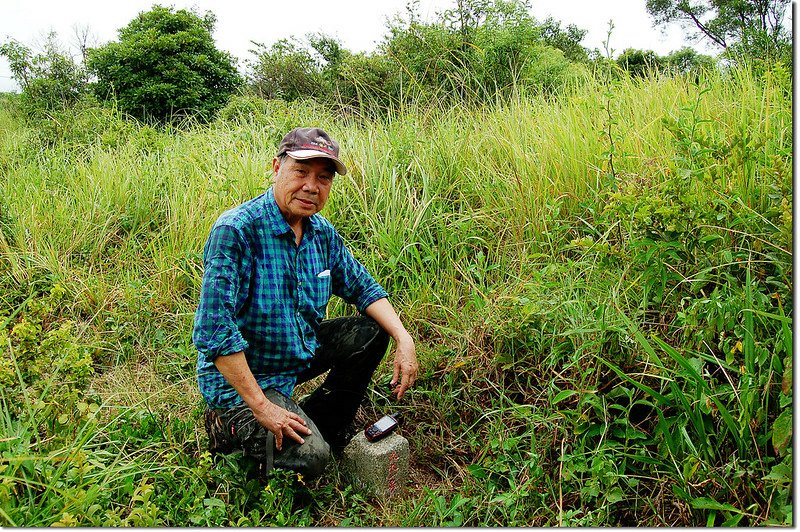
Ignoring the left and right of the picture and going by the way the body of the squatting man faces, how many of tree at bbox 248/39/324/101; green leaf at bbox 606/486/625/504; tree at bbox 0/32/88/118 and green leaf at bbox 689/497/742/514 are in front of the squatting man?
2

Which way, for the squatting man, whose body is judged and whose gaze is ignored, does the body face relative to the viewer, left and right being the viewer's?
facing the viewer and to the right of the viewer

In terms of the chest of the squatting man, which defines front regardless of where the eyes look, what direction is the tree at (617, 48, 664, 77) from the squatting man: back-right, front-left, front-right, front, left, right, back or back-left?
left

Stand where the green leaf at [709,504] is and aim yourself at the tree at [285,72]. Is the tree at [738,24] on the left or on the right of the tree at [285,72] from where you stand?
right

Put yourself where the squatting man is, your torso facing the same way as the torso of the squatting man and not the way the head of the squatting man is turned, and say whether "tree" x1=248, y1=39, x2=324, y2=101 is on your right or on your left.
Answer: on your left

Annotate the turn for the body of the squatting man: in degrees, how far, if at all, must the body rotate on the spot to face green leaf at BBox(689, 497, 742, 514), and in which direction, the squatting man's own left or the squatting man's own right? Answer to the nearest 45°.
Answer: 0° — they already face it

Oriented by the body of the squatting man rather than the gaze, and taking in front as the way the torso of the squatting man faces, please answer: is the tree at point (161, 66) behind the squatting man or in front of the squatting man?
behind

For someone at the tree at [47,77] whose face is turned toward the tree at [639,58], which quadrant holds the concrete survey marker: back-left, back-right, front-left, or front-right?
front-right

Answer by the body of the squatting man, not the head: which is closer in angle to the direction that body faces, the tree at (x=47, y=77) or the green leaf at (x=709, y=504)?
the green leaf
